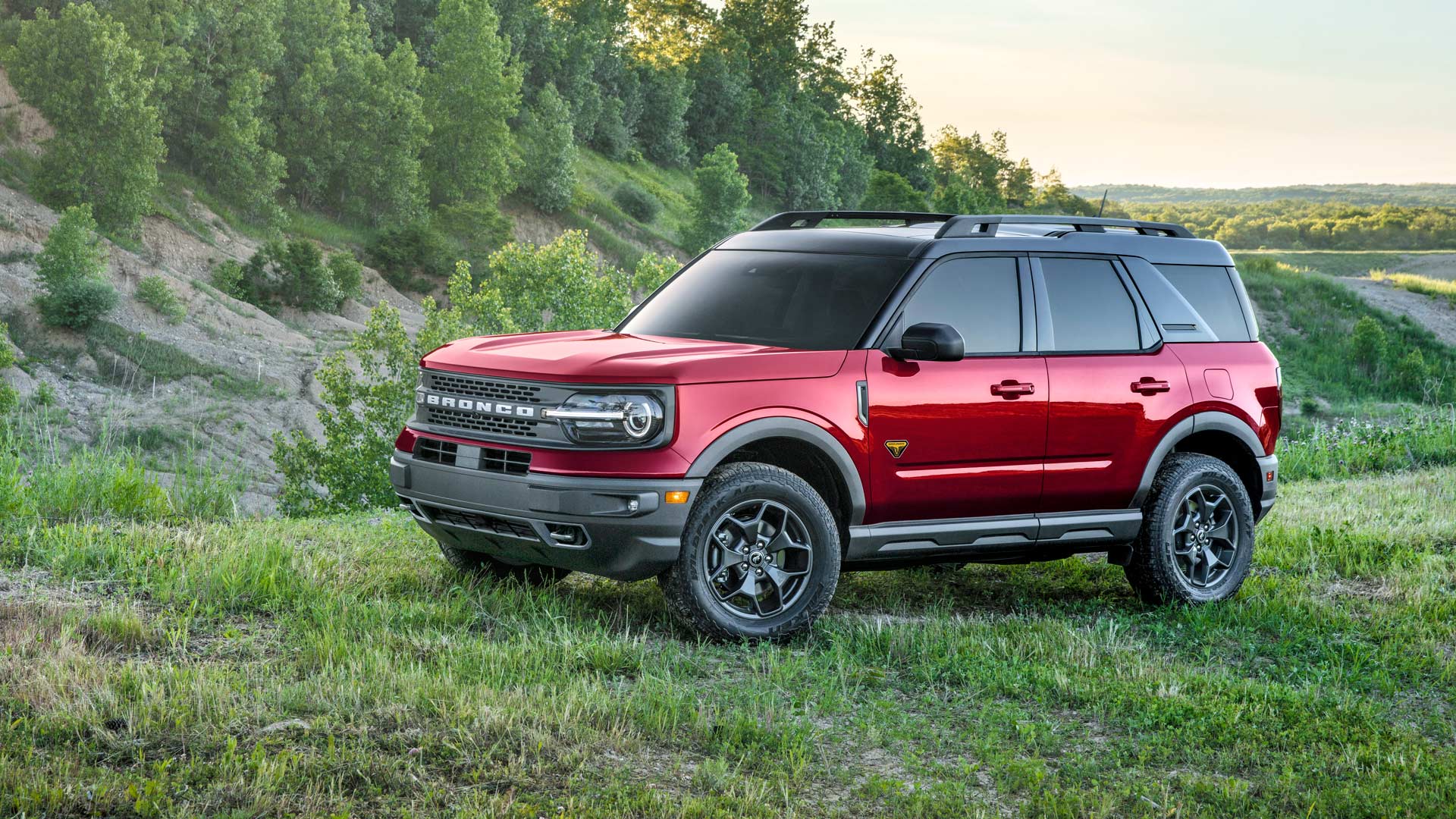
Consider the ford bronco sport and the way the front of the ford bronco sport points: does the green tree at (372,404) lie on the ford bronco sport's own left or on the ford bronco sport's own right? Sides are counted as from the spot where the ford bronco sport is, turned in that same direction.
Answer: on the ford bronco sport's own right

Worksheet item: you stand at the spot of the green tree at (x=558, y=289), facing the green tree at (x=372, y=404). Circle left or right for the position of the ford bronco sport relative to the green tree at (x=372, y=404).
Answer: left

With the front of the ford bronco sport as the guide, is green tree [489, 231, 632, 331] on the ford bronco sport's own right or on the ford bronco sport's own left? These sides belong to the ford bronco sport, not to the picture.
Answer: on the ford bronco sport's own right
